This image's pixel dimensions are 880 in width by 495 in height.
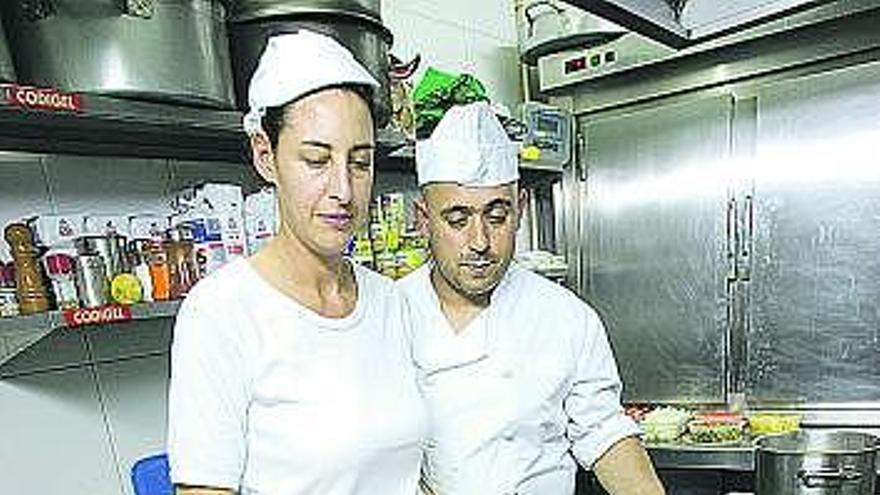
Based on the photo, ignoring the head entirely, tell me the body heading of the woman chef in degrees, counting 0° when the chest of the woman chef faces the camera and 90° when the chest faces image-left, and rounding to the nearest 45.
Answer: approximately 315°

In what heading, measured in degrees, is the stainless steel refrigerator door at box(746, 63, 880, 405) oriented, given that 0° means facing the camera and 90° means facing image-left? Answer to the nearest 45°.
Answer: approximately 45°

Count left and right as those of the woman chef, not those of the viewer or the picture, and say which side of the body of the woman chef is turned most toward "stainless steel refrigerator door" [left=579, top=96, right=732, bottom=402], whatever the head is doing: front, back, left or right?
left

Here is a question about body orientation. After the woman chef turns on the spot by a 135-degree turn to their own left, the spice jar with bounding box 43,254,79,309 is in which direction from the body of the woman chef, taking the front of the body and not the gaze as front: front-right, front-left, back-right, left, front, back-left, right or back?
front-left

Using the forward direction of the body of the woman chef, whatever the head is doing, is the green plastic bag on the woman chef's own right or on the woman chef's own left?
on the woman chef's own left
